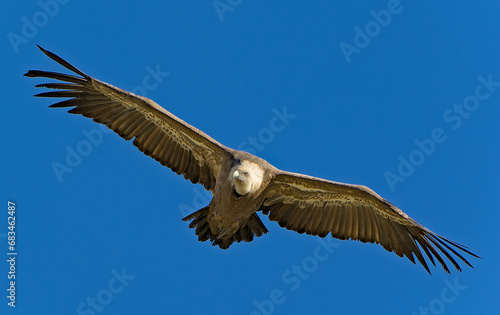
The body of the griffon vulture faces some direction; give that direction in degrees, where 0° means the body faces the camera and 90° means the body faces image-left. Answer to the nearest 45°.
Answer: approximately 0°
